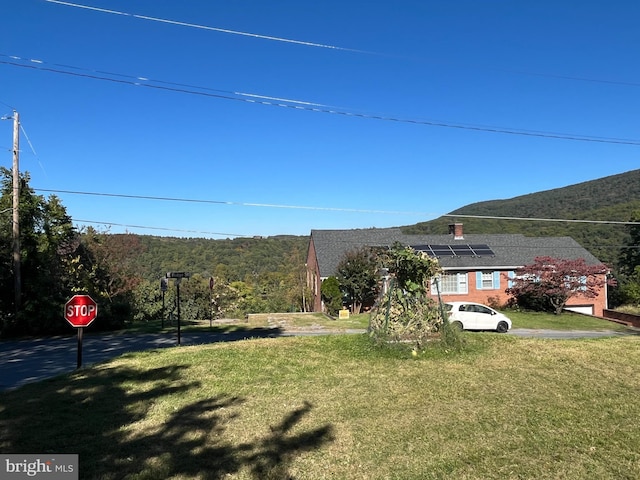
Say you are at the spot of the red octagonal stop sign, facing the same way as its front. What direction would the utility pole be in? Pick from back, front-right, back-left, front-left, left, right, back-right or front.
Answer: back

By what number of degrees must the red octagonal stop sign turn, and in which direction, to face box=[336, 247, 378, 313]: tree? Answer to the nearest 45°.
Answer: approximately 135° to its left

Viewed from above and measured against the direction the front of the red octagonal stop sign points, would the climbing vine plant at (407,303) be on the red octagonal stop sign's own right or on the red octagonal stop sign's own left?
on the red octagonal stop sign's own left

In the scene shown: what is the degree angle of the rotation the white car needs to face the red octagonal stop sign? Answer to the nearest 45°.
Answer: approximately 135° to its right

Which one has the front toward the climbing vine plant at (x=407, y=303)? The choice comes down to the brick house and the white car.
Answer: the brick house

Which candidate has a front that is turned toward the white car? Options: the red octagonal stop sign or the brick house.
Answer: the brick house

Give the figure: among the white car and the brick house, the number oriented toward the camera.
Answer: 1

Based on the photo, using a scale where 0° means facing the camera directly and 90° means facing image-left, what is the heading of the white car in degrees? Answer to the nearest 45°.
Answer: approximately 270°

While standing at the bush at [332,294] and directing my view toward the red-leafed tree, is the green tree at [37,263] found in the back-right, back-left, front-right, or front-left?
back-right

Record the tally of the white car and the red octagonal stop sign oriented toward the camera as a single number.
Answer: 1

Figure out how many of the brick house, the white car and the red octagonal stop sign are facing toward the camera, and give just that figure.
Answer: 2

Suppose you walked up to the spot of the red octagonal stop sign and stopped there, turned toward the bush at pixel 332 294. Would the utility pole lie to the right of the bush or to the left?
left
